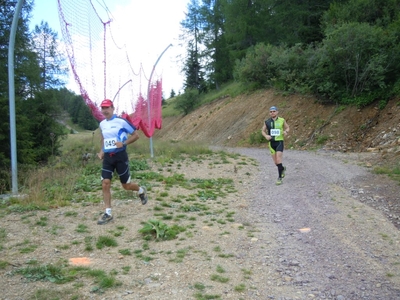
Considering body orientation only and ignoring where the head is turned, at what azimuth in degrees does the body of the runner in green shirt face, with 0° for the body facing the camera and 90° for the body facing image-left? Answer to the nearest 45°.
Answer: approximately 0°

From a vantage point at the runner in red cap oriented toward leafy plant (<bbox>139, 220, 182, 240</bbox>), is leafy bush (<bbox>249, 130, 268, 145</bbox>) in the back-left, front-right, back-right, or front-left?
back-left

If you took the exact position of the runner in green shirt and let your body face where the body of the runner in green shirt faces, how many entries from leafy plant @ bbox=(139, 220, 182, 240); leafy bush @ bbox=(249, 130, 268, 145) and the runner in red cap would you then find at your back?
1

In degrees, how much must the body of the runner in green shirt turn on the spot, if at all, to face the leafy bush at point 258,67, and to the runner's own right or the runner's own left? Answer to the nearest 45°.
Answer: approximately 180°

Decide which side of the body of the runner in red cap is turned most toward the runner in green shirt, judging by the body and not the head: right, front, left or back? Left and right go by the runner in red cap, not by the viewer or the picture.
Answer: back

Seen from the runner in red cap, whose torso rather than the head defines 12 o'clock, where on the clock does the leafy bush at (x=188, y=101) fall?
The leafy bush is roughly at 5 o'clock from the runner in red cap.

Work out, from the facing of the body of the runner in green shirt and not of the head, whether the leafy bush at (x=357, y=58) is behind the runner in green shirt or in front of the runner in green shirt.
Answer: behind

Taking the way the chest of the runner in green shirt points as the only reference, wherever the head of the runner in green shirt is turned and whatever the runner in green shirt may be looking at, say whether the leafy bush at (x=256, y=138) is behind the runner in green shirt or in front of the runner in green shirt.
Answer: behind

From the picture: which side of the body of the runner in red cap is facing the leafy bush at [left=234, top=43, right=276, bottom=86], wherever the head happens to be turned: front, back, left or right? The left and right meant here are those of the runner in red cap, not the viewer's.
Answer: back

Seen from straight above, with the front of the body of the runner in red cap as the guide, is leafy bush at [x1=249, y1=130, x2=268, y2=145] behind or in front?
behind

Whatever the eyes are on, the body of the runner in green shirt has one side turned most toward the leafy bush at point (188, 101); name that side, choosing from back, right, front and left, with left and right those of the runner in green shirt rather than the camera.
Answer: back
